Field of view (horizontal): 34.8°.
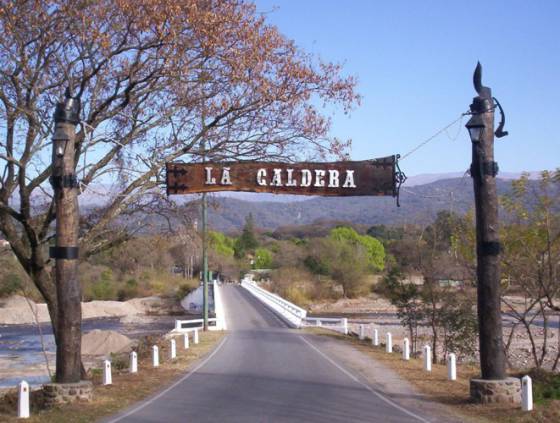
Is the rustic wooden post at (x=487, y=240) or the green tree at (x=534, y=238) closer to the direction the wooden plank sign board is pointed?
the rustic wooden post

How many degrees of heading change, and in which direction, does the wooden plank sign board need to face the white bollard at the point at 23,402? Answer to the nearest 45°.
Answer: approximately 45° to its right

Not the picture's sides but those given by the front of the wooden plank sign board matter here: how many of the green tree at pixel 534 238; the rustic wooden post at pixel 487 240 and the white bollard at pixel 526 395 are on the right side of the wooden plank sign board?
0

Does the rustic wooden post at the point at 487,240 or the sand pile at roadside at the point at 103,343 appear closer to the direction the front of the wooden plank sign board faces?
the rustic wooden post

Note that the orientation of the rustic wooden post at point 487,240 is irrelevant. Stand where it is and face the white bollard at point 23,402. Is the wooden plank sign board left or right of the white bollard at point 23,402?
right

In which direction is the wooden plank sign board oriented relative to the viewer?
toward the camera

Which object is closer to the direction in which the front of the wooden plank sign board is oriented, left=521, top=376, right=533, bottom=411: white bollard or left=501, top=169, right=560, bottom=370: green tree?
the white bollard

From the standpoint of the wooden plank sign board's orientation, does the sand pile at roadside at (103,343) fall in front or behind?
behind

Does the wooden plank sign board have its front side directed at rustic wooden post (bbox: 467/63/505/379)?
no

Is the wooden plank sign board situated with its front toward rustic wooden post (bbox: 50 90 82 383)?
no

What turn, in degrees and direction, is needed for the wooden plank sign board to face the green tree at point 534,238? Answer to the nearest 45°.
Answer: approximately 135° to its left

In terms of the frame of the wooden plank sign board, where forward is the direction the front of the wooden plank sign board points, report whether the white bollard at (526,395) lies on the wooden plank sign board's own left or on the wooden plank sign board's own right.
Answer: on the wooden plank sign board's own left

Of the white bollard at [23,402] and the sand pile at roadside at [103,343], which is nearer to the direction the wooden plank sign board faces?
the white bollard
